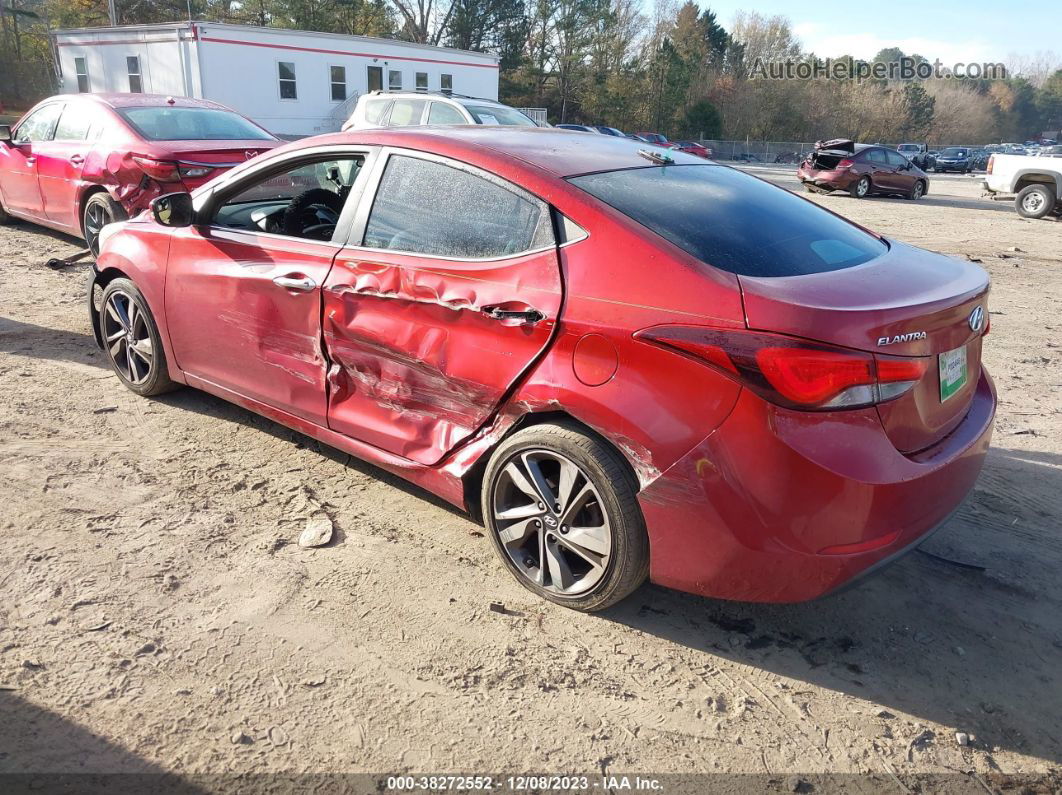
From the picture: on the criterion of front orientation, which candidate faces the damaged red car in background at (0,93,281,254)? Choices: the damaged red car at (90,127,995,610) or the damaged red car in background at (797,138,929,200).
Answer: the damaged red car

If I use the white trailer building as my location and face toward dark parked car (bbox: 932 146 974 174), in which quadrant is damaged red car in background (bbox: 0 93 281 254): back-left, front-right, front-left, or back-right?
back-right

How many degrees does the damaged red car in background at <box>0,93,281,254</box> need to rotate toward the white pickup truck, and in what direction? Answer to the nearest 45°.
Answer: approximately 135° to its right

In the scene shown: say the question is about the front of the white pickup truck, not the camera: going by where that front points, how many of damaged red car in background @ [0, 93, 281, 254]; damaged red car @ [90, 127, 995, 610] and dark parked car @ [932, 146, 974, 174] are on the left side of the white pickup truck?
1

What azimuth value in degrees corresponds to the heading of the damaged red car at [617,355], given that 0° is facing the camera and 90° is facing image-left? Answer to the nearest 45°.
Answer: approximately 135°

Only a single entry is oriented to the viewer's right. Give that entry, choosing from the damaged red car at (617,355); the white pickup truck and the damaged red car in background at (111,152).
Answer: the white pickup truck

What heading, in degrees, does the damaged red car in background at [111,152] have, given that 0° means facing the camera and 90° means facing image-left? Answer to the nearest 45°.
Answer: approximately 135°

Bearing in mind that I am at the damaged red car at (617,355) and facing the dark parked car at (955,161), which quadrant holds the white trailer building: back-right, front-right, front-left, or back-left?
front-left

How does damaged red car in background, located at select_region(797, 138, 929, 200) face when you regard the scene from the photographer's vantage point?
facing away from the viewer and to the right of the viewer

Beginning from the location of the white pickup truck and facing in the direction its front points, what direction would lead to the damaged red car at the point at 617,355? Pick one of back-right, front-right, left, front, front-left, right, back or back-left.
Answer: right

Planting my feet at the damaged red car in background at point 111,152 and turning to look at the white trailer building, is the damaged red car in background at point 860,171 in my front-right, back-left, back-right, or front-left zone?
front-right

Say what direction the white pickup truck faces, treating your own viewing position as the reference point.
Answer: facing to the right of the viewer

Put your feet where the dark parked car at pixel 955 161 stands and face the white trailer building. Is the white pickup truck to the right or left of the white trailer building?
left

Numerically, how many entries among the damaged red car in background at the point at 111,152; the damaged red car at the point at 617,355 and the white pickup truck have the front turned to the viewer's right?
1
